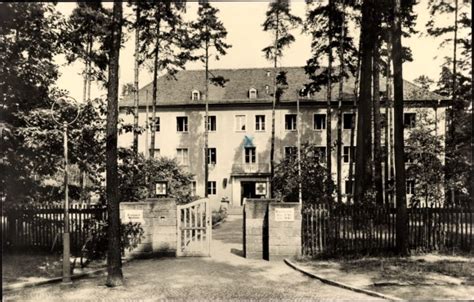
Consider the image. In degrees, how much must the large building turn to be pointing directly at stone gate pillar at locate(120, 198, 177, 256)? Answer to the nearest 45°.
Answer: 0° — it already faces it

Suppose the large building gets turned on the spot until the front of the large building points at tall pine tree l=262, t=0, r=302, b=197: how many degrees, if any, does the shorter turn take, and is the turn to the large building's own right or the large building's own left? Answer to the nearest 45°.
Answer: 0° — it already faces it

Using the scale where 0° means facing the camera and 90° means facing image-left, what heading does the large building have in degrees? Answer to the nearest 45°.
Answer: approximately 0°
